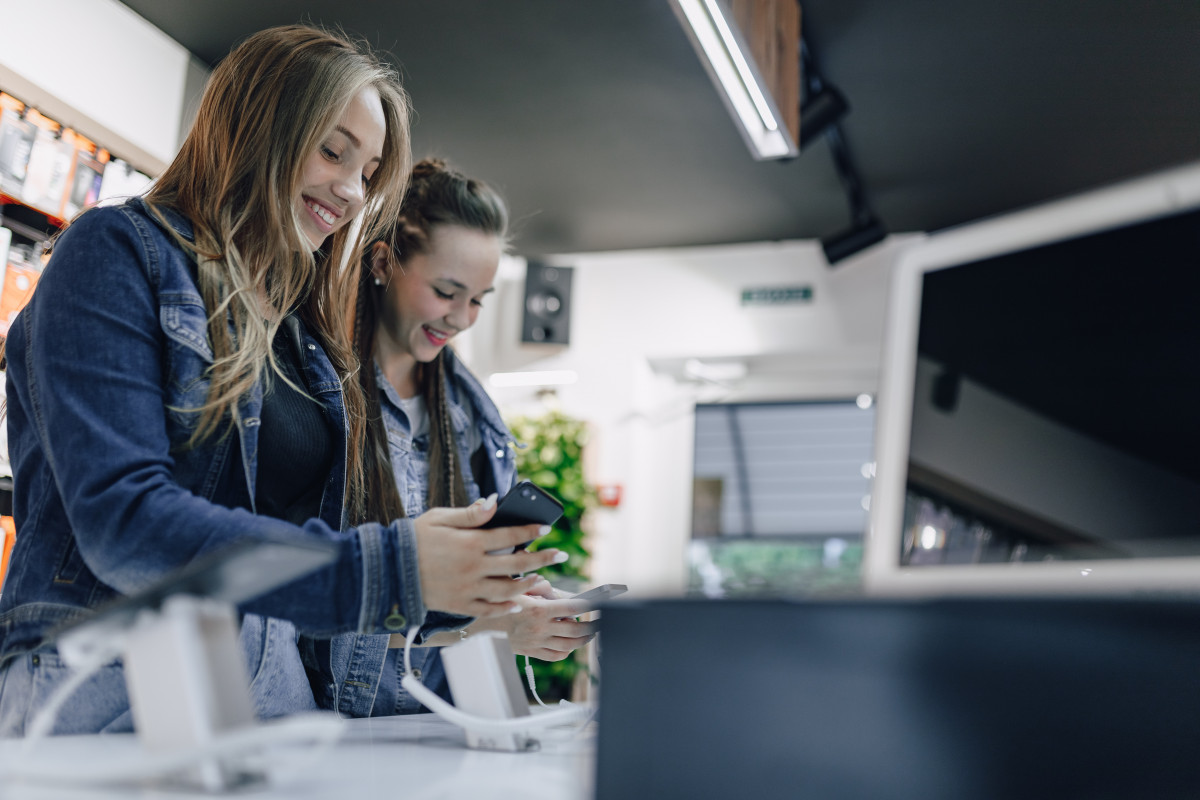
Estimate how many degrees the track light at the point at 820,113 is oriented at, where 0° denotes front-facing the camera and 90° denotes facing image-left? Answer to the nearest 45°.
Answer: approximately 90°

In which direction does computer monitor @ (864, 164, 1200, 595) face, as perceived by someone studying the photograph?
facing the viewer and to the left of the viewer

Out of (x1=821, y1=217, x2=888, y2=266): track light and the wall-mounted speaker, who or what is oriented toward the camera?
the wall-mounted speaker

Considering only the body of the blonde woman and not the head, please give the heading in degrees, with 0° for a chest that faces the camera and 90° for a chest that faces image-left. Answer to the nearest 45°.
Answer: approximately 315°

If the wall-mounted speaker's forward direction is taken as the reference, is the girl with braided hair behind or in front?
in front

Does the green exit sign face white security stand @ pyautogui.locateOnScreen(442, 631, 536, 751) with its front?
yes

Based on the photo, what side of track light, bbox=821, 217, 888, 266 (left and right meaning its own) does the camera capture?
left

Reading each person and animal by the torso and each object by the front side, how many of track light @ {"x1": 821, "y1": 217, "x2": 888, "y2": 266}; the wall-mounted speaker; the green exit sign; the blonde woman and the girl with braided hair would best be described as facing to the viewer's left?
1

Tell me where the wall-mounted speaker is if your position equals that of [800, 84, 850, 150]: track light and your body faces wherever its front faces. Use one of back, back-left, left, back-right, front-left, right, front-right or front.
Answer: front-right

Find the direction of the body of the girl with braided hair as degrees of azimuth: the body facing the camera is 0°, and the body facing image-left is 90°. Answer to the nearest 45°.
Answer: approximately 315°

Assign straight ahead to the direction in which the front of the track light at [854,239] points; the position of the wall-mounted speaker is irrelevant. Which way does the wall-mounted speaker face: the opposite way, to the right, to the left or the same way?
to the left

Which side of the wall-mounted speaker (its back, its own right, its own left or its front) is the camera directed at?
front

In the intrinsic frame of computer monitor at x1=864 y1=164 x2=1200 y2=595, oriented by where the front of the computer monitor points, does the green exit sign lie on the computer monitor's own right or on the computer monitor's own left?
on the computer monitor's own right
